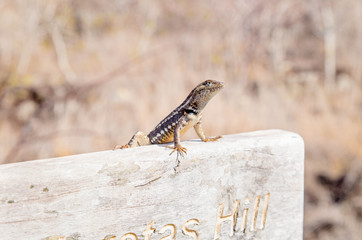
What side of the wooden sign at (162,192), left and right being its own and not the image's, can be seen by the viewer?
front
